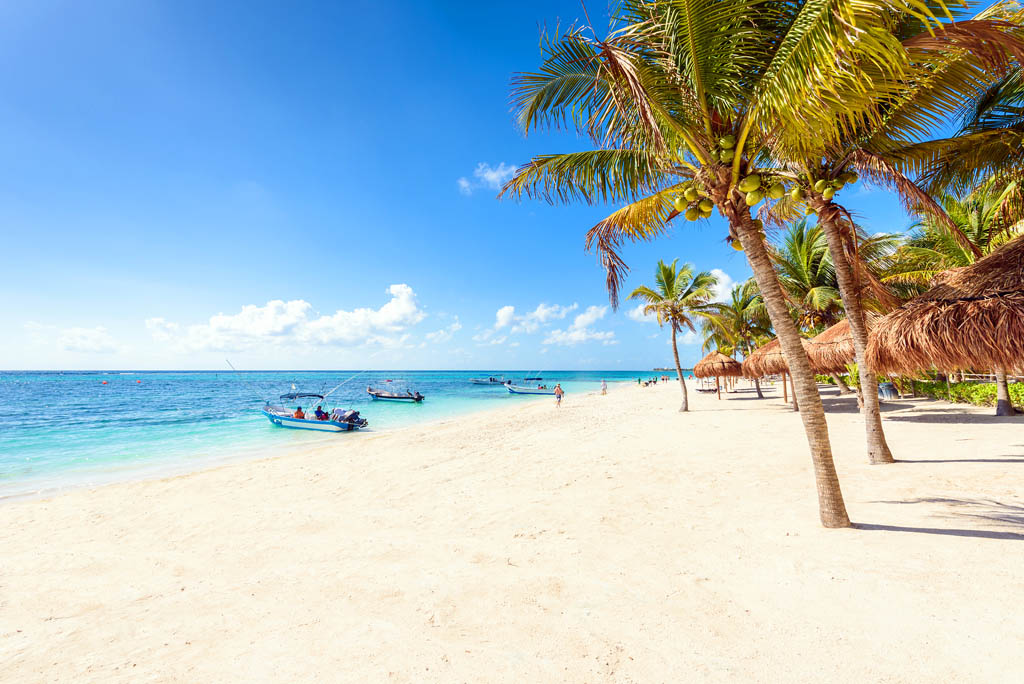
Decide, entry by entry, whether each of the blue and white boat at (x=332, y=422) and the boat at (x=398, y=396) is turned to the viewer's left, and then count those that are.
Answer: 2

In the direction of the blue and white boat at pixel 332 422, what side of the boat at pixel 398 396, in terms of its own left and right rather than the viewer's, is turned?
left

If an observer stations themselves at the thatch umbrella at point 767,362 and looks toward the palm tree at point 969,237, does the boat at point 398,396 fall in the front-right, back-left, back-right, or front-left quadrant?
back-right

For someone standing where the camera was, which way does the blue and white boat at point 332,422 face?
facing to the left of the viewer

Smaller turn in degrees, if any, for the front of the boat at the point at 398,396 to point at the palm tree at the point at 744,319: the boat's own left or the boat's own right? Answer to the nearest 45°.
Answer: approximately 135° to the boat's own left

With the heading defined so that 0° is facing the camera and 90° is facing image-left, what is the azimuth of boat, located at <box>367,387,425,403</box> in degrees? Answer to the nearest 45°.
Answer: approximately 90°

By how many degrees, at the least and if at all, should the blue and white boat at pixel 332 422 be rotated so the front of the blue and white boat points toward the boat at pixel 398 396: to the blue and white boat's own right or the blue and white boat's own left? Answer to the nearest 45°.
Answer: approximately 90° to the blue and white boat's own right

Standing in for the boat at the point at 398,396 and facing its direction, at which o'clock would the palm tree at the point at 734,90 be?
The palm tree is roughly at 9 o'clock from the boat.

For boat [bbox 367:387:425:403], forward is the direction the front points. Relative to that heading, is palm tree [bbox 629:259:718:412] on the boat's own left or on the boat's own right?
on the boat's own left
